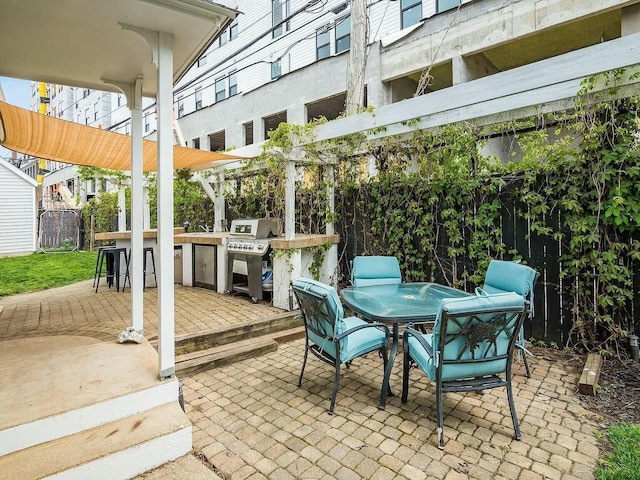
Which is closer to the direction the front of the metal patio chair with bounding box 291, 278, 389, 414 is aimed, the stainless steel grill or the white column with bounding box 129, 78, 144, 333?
the stainless steel grill

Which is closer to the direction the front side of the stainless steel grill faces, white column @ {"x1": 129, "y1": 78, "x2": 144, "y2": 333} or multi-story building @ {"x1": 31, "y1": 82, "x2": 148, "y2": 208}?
the white column

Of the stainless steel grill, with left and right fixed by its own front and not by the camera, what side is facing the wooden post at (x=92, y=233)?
right

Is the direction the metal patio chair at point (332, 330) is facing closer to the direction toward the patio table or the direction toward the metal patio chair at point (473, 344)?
the patio table

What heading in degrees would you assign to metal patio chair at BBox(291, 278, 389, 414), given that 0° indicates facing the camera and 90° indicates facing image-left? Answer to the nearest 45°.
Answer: approximately 225°

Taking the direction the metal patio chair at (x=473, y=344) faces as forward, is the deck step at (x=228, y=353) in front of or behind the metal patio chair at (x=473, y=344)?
in front

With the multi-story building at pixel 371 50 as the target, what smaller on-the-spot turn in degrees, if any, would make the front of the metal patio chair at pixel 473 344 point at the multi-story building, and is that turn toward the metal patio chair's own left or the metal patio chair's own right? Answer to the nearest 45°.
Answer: approximately 45° to the metal patio chair's own right

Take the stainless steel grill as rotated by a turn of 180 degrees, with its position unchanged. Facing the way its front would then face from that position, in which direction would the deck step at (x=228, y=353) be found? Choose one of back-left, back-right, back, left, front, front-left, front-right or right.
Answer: back-right

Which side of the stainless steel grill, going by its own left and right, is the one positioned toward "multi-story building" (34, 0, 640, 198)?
back

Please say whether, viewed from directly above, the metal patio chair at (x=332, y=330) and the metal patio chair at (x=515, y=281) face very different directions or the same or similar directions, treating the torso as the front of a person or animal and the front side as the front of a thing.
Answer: very different directions

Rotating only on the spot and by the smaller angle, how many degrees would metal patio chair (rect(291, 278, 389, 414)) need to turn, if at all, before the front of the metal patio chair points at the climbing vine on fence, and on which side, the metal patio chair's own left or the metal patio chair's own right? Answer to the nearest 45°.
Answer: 0° — it already faces it

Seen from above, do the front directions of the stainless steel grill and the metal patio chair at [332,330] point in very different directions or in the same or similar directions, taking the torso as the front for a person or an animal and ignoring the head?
very different directions

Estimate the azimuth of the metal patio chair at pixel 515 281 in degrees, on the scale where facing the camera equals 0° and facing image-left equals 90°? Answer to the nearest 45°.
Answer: approximately 45°
